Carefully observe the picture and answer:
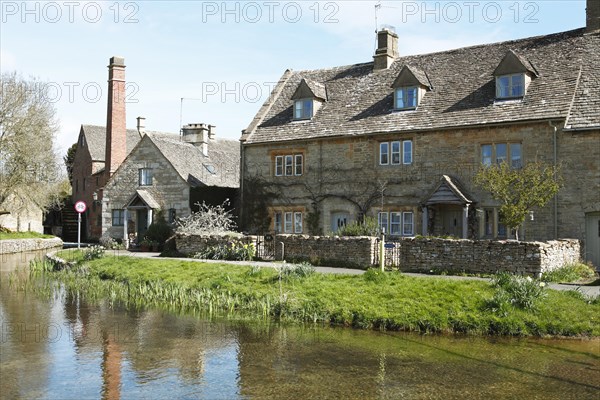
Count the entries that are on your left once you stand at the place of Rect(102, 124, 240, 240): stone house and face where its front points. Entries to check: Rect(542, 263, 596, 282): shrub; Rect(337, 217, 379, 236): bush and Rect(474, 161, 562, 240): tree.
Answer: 3

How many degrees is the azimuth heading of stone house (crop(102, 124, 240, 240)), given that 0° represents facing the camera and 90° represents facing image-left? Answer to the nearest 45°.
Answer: approximately 45°

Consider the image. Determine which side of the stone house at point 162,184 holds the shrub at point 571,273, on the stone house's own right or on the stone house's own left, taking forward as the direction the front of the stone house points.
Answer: on the stone house's own left

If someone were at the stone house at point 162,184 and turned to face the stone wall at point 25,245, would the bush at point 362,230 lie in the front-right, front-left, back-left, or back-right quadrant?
back-left

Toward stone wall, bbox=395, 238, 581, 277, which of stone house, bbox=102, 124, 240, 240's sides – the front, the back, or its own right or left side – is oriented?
left

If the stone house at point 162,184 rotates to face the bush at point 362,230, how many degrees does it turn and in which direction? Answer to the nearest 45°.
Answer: approximately 90° to its left

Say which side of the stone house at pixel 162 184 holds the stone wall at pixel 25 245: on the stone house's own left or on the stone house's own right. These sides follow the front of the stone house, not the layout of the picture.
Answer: on the stone house's own right

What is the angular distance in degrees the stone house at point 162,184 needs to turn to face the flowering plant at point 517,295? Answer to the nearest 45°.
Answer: approximately 45° to its left

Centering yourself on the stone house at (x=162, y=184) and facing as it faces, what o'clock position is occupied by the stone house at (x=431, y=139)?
the stone house at (x=431, y=139) is roughly at 9 o'clock from the stone house at (x=162, y=184).
